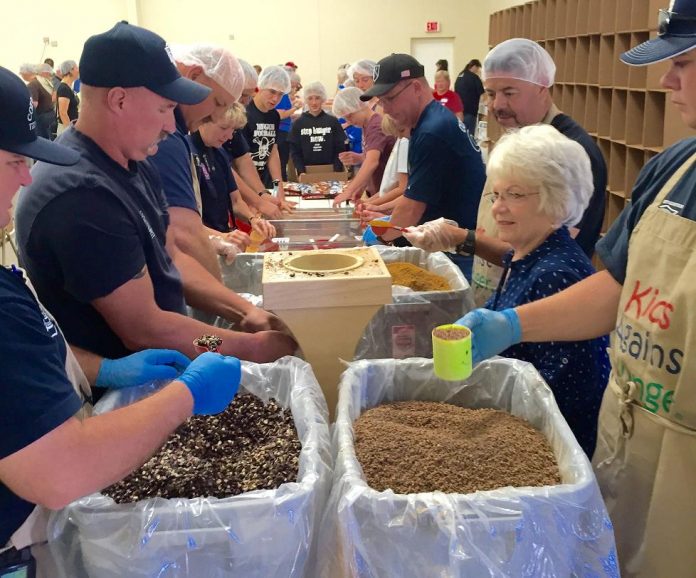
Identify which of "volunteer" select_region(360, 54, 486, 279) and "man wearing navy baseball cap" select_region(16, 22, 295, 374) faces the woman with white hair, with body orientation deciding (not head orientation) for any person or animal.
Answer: the man wearing navy baseball cap

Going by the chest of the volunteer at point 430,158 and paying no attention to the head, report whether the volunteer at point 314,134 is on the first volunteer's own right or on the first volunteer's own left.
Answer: on the first volunteer's own right

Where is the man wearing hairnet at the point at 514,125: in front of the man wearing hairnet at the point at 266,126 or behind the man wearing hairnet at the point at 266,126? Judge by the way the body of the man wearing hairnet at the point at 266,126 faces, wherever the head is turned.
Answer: in front

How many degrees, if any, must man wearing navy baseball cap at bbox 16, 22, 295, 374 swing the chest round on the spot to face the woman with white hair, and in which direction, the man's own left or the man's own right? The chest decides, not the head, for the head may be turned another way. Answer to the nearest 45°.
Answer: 0° — they already face them

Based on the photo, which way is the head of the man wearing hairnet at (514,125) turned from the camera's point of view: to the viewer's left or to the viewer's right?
to the viewer's left

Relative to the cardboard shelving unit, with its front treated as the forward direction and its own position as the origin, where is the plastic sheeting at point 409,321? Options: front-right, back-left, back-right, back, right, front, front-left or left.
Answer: front-left

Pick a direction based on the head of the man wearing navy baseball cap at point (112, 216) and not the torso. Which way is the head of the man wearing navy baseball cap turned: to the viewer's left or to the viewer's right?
to the viewer's right

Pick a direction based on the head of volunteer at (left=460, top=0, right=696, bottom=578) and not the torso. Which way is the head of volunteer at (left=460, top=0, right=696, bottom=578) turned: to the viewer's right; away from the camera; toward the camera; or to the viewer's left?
to the viewer's left

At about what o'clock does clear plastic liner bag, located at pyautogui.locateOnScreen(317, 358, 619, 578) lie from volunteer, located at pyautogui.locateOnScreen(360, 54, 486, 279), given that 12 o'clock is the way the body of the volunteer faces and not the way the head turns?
The clear plastic liner bag is roughly at 9 o'clock from the volunteer.

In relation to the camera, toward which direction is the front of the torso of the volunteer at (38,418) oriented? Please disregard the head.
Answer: to the viewer's right

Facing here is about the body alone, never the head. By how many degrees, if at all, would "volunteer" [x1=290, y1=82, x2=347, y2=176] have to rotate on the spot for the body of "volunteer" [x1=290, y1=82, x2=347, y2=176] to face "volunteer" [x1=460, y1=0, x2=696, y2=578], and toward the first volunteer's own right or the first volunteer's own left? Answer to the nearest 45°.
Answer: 0° — they already face them

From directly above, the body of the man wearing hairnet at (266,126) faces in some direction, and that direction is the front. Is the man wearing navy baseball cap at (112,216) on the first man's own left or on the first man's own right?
on the first man's own right

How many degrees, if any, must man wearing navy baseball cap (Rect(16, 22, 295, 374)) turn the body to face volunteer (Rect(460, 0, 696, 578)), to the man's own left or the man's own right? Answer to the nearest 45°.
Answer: approximately 45° to the man's own right

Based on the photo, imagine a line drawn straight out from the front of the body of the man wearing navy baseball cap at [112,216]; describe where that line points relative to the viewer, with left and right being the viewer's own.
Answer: facing to the right of the viewer
